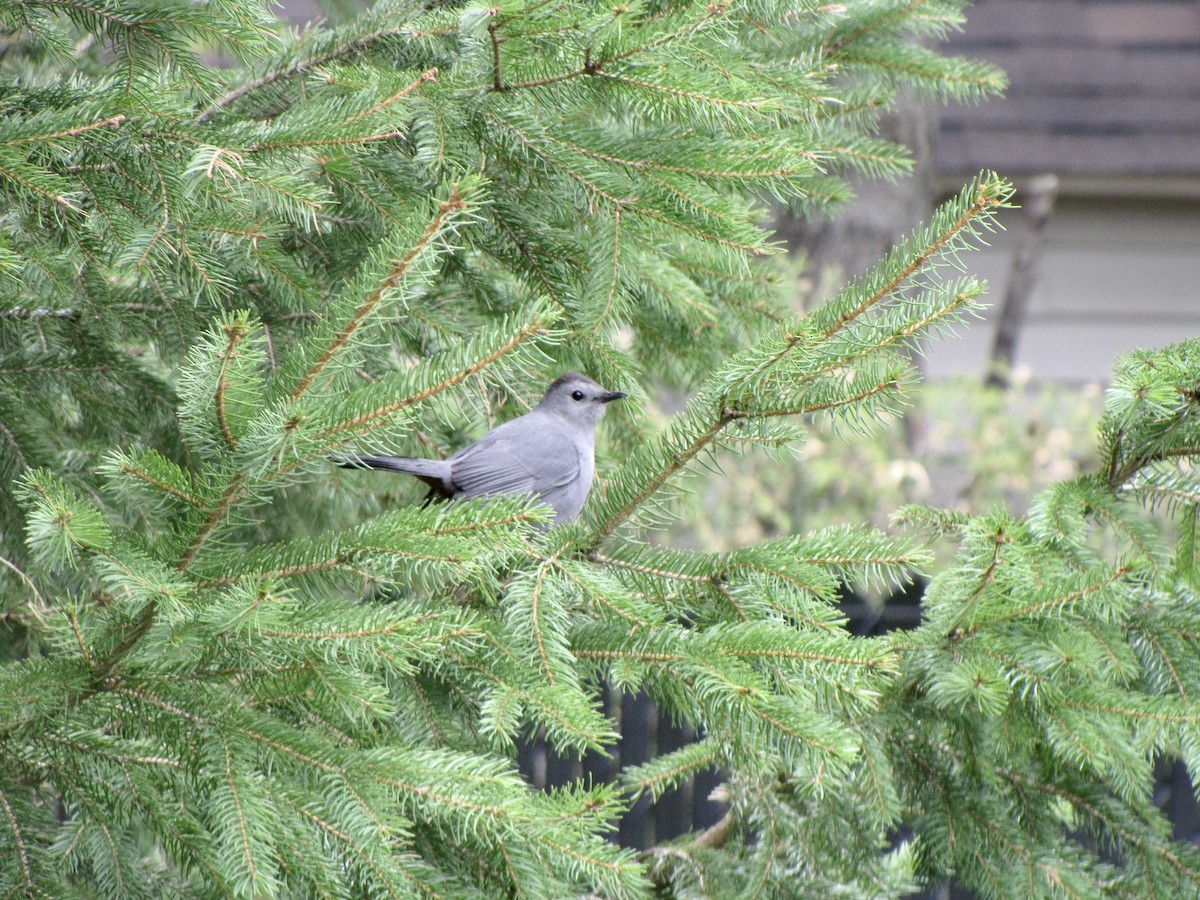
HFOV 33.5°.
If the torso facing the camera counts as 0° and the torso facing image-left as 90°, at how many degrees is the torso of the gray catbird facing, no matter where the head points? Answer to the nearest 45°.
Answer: approximately 270°

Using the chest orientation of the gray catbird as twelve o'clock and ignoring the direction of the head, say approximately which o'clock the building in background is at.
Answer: The building in background is roughly at 10 o'clock from the gray catbird.
